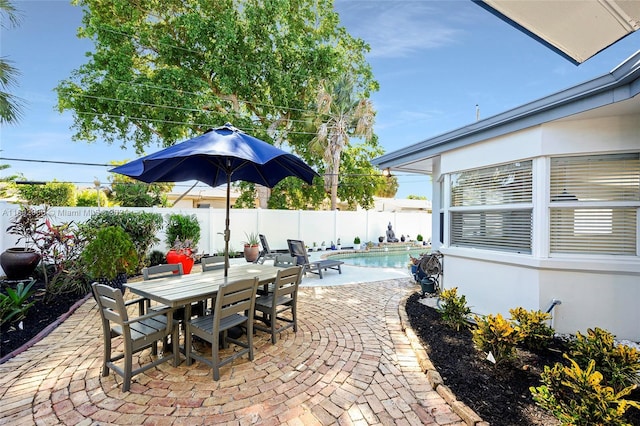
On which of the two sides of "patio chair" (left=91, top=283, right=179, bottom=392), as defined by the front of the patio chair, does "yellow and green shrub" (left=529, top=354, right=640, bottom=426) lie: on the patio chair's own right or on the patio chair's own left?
on the patio chair's own right

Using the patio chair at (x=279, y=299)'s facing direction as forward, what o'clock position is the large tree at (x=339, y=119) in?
The large tree is roughly at 2 o'clock from the patio chair.

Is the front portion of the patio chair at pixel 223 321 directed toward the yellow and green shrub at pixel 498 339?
no

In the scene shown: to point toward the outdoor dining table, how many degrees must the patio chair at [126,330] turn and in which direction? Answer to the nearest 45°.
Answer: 0° — it already faces it

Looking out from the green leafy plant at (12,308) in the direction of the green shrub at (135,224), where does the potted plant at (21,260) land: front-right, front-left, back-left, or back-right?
front-left

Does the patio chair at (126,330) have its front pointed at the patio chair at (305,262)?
yes

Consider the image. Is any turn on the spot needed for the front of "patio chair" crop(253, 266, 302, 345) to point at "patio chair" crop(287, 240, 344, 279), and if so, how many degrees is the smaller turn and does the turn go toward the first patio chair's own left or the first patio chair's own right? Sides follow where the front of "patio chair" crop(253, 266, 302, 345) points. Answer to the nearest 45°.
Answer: approximately 45° to the first patio chair's own right

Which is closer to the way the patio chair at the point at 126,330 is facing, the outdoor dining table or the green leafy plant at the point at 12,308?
the outdoor dining table

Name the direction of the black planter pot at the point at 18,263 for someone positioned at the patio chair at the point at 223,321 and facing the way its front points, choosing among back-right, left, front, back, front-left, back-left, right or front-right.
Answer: front

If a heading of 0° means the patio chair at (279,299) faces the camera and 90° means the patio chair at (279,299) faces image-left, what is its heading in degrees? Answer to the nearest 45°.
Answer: approximately 135°

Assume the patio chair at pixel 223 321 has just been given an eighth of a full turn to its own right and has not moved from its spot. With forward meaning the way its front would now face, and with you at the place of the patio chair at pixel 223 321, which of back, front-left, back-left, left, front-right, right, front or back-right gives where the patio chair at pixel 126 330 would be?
left

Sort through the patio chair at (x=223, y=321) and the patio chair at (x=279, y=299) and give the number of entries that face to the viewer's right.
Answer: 0

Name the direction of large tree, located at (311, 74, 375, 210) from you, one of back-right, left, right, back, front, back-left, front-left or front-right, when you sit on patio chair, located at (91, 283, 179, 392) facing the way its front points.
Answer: front

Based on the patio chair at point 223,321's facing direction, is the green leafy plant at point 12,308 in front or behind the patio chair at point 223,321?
in front

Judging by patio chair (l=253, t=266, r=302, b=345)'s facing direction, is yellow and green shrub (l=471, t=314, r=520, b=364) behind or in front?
behind

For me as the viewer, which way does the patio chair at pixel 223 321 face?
facing away from the viewer and to the left of the viewer

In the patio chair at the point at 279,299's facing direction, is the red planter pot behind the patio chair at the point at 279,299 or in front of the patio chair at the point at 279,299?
in front

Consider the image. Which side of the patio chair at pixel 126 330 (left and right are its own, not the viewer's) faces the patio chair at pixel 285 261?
front

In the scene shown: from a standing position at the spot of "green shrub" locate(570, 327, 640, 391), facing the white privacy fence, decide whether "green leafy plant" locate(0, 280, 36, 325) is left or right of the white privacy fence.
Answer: left

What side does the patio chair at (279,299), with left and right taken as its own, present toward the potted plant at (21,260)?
front
